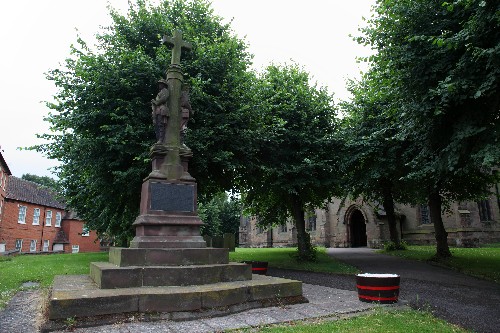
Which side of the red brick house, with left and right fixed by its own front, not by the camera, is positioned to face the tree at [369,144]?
front

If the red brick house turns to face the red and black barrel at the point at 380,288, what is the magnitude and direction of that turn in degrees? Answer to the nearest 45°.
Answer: approximately 45° to its right

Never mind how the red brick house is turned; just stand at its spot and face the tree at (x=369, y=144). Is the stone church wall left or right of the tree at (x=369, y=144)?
left

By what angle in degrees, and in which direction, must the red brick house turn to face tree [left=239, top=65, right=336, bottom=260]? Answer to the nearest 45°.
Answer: approximately 45° to its right

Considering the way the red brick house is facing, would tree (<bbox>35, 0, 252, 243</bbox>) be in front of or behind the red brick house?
in front

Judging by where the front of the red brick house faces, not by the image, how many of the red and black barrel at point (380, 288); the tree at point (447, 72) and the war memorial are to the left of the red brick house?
0

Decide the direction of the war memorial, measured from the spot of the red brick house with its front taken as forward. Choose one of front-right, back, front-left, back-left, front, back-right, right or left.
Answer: front-right

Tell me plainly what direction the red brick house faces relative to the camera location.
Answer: facing the viewer and to the right of the viewer

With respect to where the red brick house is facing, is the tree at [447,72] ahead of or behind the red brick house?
ahead

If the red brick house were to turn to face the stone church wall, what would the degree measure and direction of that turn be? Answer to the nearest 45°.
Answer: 0° — it already faces it

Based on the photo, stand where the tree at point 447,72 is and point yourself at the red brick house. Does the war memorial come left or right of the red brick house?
left
